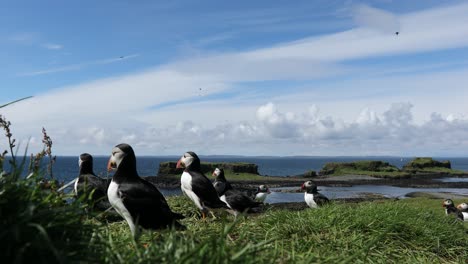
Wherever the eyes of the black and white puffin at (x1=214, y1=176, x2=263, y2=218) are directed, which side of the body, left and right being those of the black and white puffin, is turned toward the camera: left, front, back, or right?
left

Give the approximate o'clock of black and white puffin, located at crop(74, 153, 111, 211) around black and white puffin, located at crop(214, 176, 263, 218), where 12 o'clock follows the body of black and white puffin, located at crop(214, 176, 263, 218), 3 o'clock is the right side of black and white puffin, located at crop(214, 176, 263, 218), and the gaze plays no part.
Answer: black and white puffin, located at crop(74, 153, 111, 211) is roughly at 11 o'clock from black and white puffin, located at crop(214, 176, 263, 218).

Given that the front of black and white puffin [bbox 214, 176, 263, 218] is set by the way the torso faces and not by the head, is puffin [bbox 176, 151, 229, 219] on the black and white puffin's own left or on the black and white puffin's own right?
on the black and white puffin's own left

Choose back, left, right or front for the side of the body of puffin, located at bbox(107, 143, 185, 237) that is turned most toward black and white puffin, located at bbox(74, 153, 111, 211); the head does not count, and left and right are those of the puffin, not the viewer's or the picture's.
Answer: right

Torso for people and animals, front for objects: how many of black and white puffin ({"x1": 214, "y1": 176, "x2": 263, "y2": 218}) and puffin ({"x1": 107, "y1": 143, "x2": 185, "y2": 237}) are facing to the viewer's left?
2

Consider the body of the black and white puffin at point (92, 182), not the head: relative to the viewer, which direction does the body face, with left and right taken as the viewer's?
facing away from the viewer and to the left of the viewer

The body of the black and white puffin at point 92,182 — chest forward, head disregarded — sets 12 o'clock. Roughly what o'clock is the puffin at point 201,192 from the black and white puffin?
The puffin is roughly at 5 o'clock from the black and white puffin.

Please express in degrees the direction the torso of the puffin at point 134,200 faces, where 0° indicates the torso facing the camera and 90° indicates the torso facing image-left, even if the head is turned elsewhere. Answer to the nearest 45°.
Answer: approximately 90°
